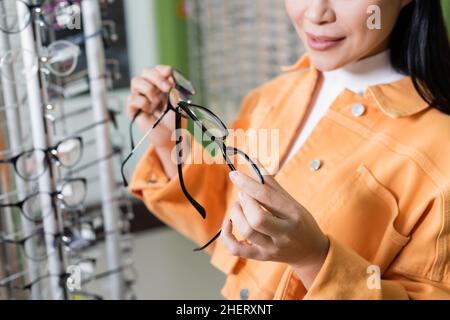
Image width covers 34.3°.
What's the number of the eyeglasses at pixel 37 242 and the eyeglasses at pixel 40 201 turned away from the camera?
0

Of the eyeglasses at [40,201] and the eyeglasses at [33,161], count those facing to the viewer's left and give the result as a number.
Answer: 0

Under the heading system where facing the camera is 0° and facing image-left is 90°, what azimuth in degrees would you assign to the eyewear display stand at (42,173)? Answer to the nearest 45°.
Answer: approximately 315°

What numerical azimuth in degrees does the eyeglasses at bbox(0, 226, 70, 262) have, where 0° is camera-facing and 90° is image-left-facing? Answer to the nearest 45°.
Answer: approximately 315°

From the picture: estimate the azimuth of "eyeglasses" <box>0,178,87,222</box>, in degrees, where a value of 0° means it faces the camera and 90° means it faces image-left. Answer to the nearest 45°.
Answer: approximately 315°
